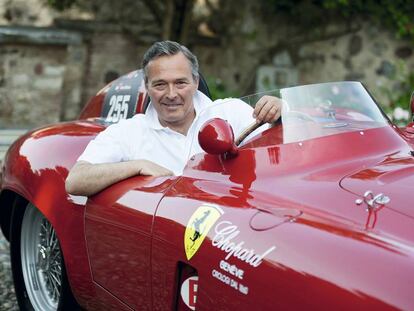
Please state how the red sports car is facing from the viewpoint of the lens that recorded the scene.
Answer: facing the viewer and to the right of the viewer

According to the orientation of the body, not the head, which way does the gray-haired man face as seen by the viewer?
toward the camera

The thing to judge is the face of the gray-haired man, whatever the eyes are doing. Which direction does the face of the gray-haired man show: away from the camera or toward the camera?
toward the camera
